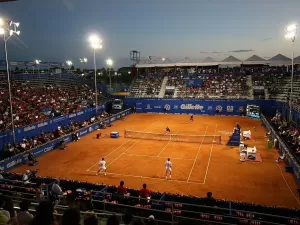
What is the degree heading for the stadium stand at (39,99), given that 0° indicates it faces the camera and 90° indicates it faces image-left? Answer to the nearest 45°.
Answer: approximately 315°

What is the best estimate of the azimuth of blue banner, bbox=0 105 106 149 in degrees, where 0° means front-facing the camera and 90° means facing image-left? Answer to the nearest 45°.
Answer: approximately 315°

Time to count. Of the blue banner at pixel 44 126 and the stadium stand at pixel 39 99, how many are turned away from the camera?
0

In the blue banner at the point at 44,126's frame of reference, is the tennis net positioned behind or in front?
in front

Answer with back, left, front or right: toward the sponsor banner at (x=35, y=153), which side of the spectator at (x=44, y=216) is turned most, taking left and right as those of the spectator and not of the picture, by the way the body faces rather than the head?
front

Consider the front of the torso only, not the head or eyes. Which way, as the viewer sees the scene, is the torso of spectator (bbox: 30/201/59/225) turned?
away from the camera

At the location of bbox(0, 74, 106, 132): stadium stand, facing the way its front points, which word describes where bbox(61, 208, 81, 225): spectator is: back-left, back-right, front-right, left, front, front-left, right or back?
front-right

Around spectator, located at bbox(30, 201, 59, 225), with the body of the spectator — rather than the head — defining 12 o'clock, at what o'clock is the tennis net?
The tennis net is roughly at 1 o'clock from the spectator.

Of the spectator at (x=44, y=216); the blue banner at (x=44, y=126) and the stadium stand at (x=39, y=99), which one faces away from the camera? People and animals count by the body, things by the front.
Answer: the spectator

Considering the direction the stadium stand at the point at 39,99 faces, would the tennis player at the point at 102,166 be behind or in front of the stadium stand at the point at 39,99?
in front

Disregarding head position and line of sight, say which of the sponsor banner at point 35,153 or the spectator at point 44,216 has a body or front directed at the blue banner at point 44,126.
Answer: the spectator

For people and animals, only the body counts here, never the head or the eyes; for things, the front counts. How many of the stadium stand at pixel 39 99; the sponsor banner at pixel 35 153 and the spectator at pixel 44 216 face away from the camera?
1

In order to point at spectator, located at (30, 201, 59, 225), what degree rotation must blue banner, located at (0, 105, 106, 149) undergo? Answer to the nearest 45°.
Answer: approximately 45° to its right

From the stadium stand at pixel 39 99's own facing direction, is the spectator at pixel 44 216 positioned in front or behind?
in front

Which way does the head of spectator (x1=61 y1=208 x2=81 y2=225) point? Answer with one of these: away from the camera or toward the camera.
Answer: away from the camera

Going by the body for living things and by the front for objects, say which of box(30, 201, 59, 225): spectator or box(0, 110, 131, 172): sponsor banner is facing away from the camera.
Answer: the spectator
